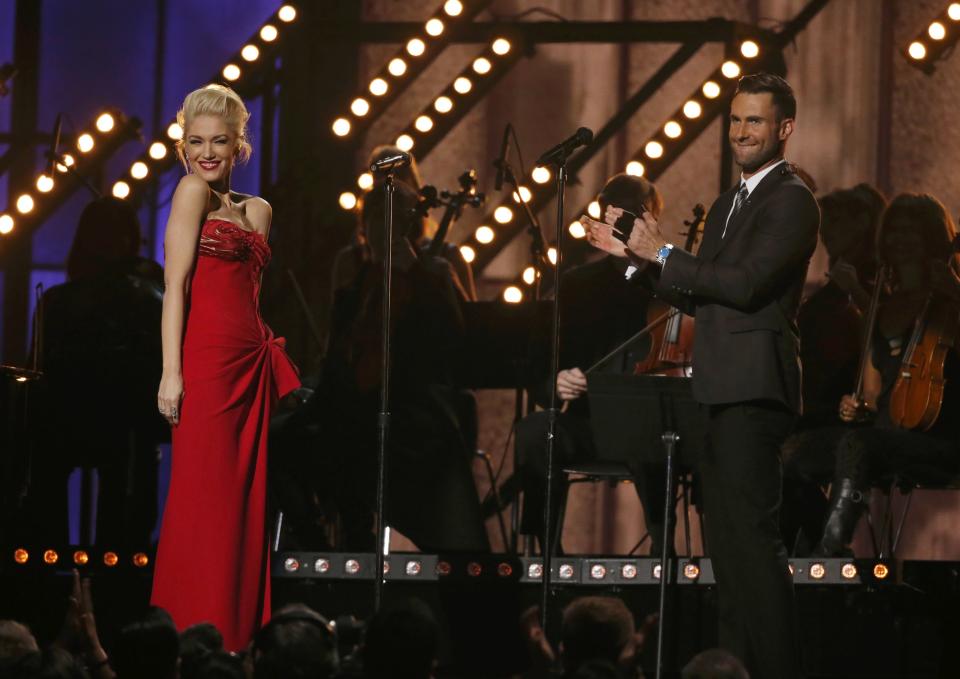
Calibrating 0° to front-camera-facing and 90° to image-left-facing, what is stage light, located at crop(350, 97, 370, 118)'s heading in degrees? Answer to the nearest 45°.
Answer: approximately 0°

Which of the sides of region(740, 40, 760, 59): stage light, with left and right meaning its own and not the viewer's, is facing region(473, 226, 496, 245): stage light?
right

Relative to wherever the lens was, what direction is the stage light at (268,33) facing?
facing the viewer

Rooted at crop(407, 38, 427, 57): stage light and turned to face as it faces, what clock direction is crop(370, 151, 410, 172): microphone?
The microphone is roughly at 12 o'clock from the stage light.

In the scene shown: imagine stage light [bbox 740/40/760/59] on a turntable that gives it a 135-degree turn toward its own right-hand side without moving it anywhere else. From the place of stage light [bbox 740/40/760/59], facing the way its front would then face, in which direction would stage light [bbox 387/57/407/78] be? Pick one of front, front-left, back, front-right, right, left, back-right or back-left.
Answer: front-left

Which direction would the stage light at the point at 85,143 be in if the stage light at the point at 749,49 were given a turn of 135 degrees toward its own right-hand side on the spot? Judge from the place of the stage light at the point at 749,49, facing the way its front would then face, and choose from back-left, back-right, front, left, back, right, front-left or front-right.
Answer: front-left

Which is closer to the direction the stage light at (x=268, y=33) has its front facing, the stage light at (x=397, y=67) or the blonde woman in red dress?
the blonde woman in red dress

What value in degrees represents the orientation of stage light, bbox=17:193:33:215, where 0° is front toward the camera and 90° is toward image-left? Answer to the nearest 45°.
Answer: approximately 0°
